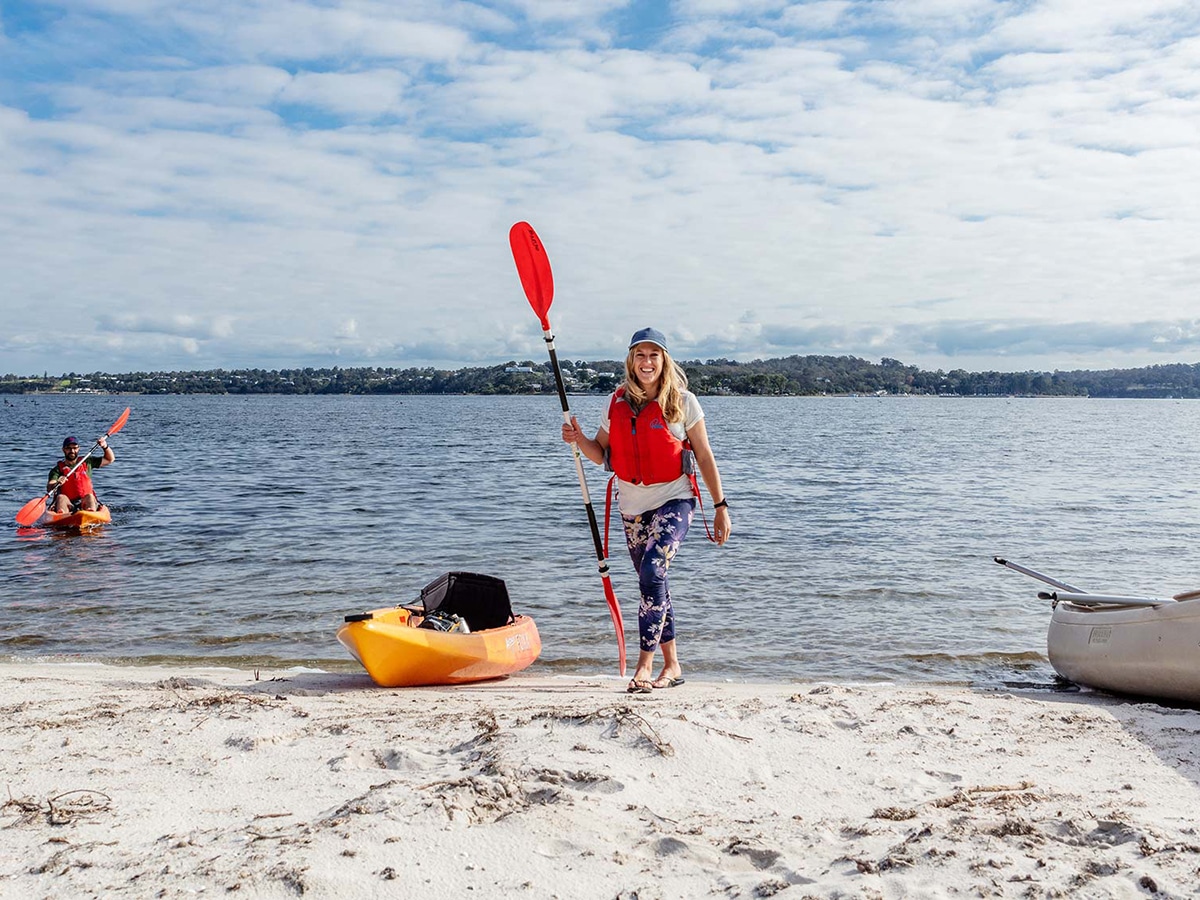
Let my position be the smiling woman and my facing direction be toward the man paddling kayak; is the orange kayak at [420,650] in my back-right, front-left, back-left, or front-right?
front-left

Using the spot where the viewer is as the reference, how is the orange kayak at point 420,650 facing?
facing the viewer and to the left of the viewer

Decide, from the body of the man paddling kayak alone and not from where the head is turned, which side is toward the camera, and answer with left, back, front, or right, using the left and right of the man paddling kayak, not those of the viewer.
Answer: front

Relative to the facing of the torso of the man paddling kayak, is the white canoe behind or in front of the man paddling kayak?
in front

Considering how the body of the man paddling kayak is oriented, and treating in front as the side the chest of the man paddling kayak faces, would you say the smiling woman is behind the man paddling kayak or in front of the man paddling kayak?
in front

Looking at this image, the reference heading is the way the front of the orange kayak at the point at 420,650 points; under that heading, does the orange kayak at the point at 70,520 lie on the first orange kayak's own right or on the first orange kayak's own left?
on the first orange kayak's own right

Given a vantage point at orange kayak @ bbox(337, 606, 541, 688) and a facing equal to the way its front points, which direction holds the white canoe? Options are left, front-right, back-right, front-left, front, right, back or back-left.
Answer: back-left
